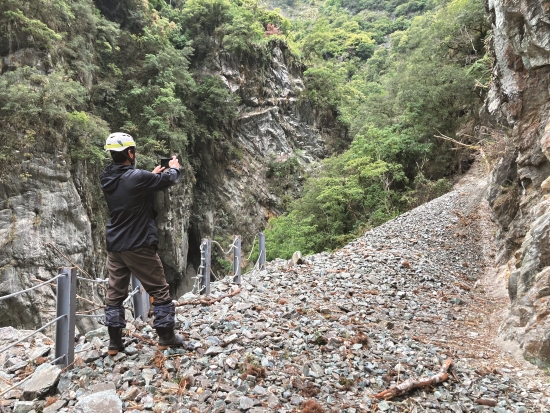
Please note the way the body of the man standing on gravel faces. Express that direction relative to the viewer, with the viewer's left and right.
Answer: facing away from the viewer and to the right of the viewer

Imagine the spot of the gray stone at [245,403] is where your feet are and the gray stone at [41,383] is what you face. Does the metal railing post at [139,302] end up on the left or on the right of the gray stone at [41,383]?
right

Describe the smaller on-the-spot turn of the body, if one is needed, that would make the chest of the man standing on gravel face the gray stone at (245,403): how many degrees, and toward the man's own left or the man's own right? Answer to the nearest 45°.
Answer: approximately 90° to the man's own right

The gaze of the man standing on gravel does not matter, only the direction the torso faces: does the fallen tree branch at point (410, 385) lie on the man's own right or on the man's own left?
on the man's own right

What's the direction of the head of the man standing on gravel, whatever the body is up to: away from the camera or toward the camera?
away from the camera

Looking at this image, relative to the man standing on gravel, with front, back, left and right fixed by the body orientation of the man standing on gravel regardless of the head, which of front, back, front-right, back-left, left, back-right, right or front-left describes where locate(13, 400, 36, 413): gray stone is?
back
